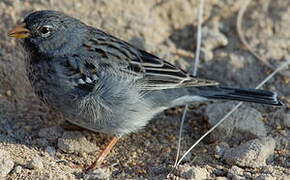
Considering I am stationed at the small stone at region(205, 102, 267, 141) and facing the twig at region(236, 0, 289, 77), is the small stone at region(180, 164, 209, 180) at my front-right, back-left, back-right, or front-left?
back-left

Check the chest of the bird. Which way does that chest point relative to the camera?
to the viewer's left

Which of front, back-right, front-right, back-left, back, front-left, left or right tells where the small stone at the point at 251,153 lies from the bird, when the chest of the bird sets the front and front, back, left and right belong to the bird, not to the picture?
back

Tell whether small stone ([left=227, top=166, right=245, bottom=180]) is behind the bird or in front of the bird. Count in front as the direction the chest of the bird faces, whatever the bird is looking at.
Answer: behind

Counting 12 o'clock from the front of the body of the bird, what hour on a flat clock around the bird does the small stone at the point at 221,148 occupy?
The small stone is roughly at 6 o'clock from the bird.

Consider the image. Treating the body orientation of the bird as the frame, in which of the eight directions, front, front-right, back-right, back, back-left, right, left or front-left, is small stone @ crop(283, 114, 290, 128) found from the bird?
back
